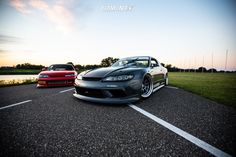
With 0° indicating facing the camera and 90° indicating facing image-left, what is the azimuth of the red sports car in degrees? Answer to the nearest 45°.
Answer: approximately 0°
